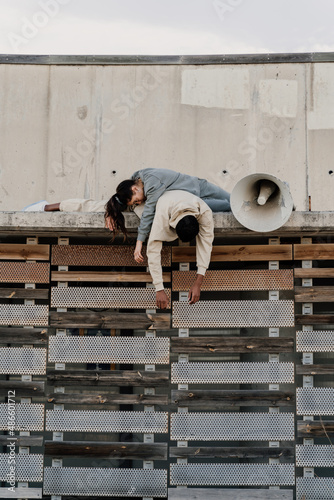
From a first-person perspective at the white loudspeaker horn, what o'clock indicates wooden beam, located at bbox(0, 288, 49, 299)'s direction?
The wooden beam is roughly at 3 o'clock from the white loudspeaker horn.

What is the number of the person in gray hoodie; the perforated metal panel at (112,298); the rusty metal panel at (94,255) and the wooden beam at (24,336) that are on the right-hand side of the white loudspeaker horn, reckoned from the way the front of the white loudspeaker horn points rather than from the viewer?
4

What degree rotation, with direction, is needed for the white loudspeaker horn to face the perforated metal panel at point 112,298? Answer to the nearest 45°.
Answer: approximately 90° to its right

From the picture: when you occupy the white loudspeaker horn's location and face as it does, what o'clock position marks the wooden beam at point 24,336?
The wooden beam is roughly at 3 o'clock from the white loudspeaker horn.

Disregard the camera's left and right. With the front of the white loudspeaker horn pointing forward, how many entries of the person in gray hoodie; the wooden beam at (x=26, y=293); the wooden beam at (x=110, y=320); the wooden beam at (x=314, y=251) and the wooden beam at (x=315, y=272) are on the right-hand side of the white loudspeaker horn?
3

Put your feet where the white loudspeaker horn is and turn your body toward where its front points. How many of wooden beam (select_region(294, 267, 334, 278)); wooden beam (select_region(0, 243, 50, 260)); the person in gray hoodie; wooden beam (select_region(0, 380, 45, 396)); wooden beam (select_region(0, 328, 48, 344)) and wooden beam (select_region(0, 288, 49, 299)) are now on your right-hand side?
5

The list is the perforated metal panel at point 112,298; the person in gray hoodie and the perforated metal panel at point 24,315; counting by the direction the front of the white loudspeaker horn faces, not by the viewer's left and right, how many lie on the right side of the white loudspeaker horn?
3

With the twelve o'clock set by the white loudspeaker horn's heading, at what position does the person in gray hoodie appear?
The person in gray hoodie is roughly at 3 o'clock from the white loudspeaker horn.

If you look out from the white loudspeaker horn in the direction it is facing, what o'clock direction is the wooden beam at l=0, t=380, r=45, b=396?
The wooden beam is roughly at 3 o'clock from the white loudspeaker horn.

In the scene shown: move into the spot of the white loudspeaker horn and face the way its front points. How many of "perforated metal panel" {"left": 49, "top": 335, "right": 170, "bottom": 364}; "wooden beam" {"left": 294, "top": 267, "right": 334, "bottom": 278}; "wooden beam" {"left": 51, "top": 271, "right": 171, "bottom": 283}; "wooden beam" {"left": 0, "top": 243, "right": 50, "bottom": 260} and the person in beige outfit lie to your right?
4

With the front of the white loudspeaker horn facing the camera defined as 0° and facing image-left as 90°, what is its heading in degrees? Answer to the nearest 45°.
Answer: approximately 0°

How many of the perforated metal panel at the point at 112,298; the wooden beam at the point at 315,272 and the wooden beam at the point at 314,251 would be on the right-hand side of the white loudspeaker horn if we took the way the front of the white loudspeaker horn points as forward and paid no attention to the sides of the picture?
1
